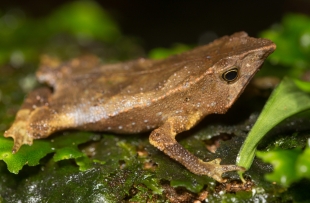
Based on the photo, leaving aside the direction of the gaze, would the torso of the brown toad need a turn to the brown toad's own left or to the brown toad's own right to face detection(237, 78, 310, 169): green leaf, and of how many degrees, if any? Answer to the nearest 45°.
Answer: approximately 45° to the brown toad's own right

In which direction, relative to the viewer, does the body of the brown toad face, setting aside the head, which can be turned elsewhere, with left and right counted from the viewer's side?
facing to the right of the viewer
